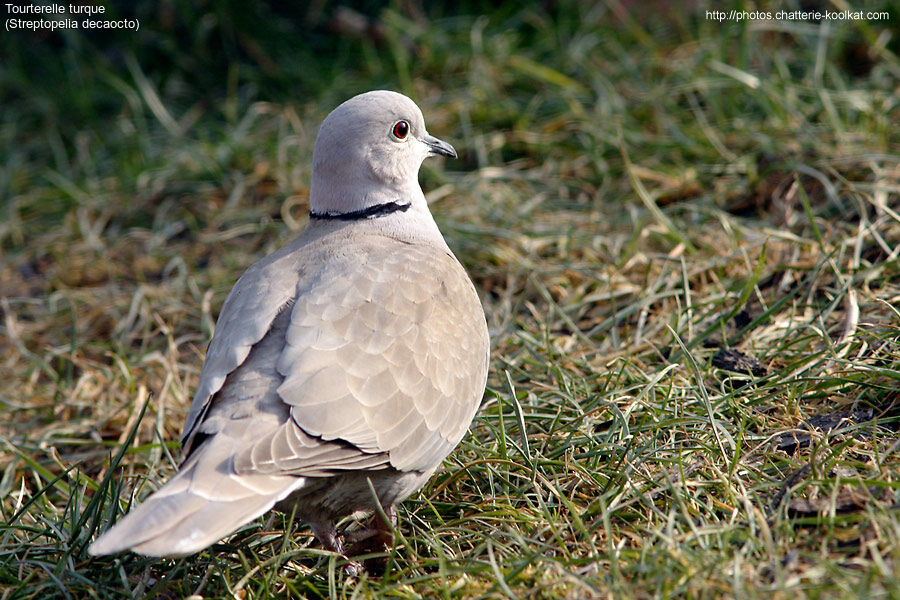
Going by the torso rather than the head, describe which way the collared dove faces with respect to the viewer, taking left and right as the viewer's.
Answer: facing away from the viewer and to the right of the viewer
